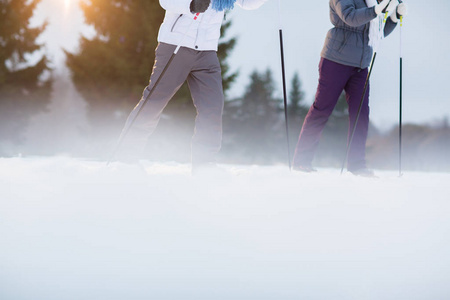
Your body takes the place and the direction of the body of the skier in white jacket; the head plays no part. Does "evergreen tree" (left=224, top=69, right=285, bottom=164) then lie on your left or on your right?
on your left

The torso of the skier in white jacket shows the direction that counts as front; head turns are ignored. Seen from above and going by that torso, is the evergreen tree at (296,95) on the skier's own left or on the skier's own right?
on the skier's own left

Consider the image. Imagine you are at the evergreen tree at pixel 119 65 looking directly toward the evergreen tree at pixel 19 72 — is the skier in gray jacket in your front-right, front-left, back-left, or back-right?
back-left

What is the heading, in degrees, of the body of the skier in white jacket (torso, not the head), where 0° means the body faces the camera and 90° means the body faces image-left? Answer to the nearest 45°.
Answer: approximately 315°

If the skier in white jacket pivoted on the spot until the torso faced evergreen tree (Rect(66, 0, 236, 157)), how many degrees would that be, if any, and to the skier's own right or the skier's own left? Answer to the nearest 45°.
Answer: approximately 135° to the skier's own left

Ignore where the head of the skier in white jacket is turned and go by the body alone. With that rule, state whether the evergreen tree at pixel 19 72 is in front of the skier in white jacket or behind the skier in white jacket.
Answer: behind

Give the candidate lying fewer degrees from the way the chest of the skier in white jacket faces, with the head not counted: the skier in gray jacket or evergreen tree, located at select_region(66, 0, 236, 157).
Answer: the skier in gray jacket
